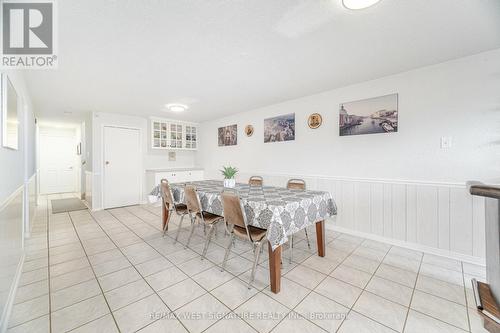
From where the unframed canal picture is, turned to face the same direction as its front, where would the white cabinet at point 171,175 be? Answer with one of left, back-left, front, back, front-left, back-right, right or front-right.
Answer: front-right

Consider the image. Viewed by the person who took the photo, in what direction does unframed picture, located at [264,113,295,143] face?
facing the viewer and to the left of the viewer

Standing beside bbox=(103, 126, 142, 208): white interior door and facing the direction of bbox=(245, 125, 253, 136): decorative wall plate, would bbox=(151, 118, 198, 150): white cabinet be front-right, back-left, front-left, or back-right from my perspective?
front-left

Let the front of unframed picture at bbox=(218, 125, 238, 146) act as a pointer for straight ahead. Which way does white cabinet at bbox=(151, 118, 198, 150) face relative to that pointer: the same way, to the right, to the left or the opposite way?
to the left

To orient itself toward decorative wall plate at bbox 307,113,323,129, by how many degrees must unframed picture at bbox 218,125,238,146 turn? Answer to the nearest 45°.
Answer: approximately 90° to its left

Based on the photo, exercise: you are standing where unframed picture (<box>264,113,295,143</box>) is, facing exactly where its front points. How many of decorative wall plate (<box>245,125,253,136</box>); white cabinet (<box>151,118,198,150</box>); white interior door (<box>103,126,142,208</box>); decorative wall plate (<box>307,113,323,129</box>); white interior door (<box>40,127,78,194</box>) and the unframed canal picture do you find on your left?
2

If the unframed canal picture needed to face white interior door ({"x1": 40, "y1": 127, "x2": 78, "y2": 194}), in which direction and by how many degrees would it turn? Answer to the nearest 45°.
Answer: approximately 45° to its right

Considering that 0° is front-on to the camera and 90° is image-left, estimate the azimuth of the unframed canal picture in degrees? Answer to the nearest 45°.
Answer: approximately 45°

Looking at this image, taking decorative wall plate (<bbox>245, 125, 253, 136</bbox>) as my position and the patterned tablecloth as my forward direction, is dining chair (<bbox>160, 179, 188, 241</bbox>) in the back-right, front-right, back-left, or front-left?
front-right

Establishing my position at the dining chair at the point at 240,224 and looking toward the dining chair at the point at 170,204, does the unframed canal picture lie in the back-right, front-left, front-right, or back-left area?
back-right

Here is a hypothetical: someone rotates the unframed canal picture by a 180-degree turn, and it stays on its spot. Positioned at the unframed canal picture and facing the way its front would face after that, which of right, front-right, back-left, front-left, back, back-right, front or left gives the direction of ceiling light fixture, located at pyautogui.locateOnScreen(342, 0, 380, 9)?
back-right

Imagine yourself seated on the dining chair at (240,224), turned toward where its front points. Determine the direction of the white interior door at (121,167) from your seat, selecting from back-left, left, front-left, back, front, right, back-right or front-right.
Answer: left

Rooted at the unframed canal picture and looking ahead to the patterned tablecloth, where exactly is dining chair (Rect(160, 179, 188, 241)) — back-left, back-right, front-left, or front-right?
front-right

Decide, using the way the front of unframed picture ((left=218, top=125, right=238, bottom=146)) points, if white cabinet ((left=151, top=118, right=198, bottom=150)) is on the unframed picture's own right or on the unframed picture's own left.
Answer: on the unframed picture's own right

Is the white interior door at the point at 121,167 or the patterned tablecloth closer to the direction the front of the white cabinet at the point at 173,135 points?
the patterned tablecloth

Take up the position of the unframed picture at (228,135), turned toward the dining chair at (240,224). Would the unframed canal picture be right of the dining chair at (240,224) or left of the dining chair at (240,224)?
left

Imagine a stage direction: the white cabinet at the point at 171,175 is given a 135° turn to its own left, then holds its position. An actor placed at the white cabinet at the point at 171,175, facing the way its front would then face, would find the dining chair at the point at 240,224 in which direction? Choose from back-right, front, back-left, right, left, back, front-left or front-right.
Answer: back

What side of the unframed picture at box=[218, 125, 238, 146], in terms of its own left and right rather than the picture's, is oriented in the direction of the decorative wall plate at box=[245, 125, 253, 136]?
left

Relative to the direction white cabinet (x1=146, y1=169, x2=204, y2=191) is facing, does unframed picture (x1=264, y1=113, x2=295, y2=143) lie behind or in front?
in front
